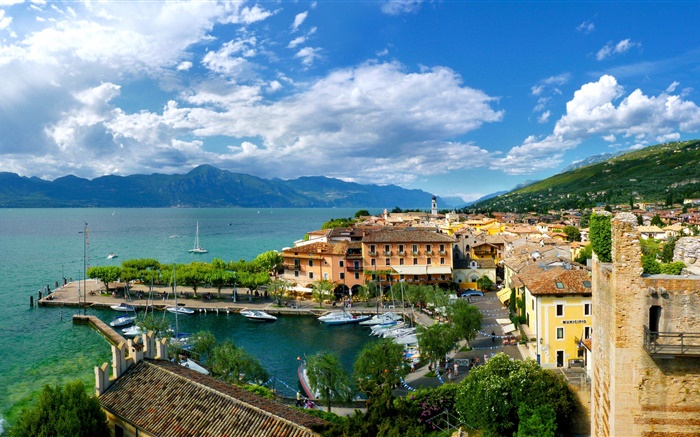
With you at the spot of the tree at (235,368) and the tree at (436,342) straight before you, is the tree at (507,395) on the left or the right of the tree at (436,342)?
right

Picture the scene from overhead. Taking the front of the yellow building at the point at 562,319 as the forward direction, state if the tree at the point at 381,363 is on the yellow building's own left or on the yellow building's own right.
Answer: on the yellow building's own right

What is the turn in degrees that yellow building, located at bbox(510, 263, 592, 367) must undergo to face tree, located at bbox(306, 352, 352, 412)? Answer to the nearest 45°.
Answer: approximately 45° to its right

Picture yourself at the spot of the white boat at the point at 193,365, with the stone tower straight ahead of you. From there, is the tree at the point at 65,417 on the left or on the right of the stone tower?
right

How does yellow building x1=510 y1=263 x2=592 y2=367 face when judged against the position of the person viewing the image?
facing the viewer

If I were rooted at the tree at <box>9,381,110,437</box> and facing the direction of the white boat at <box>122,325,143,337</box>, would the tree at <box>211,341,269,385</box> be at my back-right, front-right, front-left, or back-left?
front-right

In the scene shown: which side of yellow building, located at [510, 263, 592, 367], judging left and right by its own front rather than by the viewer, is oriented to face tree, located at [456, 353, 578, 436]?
front

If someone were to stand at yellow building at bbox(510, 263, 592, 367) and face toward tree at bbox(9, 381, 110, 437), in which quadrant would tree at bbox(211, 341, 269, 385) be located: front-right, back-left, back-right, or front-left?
front-right

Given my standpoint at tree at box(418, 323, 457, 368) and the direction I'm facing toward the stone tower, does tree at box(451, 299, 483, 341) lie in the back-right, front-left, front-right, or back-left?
back-left

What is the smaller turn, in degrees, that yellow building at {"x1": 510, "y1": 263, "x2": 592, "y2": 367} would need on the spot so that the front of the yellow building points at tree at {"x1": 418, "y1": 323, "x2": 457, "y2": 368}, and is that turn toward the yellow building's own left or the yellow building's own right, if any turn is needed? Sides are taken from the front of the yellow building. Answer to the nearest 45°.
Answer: approximately 90° to the yellow building's own right

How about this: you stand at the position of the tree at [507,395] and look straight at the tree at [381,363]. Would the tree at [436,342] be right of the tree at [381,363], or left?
right

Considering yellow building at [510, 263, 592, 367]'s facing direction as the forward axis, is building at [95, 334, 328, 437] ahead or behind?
ahead

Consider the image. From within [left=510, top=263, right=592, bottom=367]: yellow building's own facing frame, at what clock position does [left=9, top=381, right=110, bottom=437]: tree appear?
The tree is roughly at 1 o'clock from the yellow building.

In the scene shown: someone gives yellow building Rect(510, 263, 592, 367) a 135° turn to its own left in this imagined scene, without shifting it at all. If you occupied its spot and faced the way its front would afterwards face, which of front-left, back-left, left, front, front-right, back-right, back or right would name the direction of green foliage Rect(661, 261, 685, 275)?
right

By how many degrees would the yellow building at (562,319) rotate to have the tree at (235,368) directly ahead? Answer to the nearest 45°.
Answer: approximately 45° to its right
